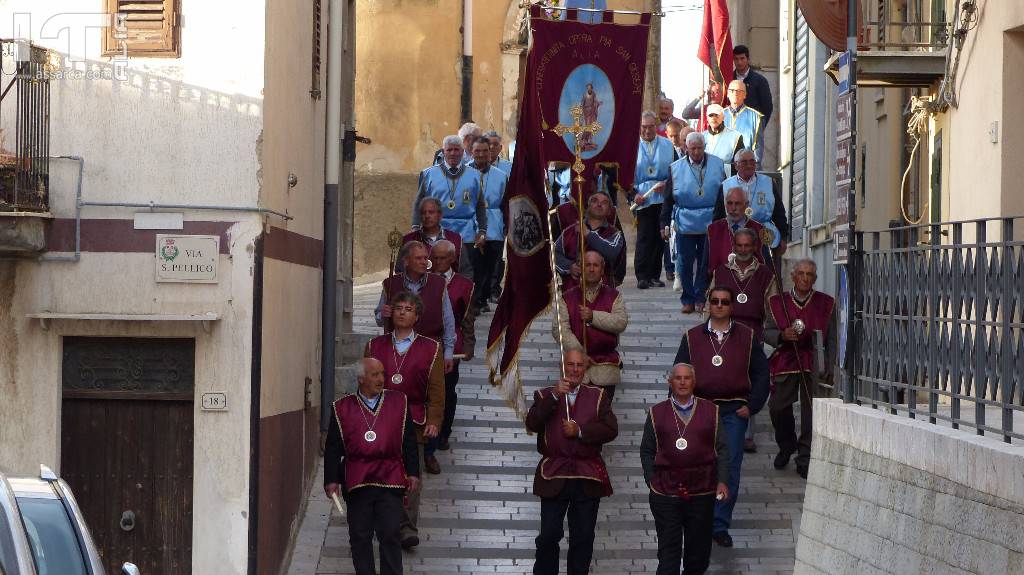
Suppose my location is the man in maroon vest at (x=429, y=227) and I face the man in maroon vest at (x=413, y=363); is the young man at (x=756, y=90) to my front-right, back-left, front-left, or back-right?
back-left

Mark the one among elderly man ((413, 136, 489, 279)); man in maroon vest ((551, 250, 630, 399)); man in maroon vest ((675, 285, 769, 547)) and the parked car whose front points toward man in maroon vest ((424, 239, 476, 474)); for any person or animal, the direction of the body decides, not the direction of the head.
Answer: the elderly man

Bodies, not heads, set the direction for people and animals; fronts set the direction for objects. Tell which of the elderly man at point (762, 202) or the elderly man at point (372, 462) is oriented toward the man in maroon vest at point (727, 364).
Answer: the elderly man at point (762, 202)

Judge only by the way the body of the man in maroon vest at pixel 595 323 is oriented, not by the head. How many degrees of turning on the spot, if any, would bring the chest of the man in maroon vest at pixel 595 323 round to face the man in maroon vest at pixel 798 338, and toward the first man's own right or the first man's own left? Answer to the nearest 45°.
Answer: approximately 90° to the first man's own left

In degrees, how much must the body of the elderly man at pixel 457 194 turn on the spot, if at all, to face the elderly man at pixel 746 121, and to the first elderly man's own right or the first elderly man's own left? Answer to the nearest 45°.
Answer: approximately 90° to the first elderly man's own left

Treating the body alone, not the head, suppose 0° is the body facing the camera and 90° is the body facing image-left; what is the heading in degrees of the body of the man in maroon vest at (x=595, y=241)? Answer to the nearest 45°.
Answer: approximately 0°

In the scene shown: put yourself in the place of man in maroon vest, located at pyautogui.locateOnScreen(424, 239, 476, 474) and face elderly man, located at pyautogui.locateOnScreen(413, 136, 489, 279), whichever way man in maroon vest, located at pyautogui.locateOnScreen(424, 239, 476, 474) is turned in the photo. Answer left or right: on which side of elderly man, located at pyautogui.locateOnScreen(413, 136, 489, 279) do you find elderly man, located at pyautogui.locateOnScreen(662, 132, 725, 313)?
right

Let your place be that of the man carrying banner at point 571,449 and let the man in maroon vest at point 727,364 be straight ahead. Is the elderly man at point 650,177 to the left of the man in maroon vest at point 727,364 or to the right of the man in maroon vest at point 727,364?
left

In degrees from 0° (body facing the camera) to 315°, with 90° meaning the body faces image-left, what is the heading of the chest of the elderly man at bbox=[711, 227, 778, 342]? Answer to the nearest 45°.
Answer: approximately 0°

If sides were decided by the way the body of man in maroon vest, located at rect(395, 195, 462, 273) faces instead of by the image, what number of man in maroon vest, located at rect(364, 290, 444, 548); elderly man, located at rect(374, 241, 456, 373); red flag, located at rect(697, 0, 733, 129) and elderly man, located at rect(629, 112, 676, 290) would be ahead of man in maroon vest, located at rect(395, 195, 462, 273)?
2
